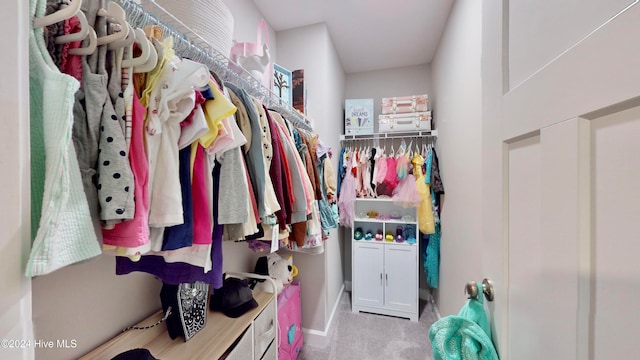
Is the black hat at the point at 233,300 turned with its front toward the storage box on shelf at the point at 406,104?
no

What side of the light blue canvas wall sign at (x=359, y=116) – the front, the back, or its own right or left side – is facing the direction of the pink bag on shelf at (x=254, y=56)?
front

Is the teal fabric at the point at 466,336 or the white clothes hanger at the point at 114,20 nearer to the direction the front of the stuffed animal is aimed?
the teal fabric

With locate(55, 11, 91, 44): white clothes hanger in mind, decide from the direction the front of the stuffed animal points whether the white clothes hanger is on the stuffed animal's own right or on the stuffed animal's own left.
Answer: on the stuffed animal's own right

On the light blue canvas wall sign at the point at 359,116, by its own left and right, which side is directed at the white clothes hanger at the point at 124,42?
front

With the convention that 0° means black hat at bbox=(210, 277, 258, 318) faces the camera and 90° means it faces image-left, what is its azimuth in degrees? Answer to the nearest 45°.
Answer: approximately 315°

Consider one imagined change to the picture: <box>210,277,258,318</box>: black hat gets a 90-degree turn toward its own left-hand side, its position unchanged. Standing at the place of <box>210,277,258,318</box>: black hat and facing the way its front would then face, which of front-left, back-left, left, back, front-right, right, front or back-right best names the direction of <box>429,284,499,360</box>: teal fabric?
right

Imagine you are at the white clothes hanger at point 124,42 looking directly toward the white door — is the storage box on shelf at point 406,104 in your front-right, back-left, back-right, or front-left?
front-left

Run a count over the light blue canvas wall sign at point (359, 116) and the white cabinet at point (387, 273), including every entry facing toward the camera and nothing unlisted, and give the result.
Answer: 2

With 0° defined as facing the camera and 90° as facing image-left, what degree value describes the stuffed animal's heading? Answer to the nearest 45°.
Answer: approximately 315°

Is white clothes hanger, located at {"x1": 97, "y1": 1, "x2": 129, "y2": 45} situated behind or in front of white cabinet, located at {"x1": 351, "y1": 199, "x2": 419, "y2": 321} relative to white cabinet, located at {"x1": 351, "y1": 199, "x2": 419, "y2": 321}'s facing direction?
in front

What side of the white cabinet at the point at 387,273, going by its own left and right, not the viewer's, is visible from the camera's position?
front
